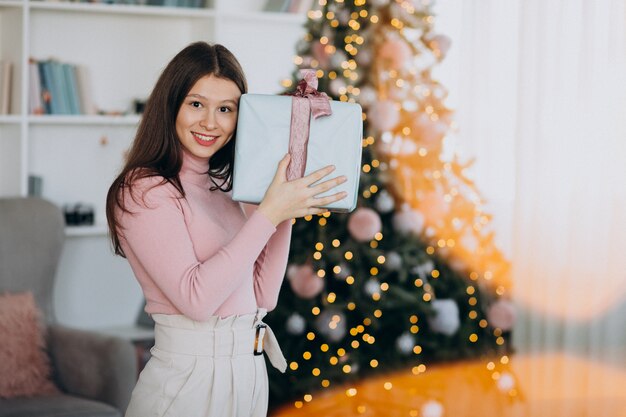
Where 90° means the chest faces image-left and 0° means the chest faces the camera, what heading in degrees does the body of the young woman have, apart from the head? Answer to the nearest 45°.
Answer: approximately 315°

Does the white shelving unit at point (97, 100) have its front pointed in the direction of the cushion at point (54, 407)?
yes

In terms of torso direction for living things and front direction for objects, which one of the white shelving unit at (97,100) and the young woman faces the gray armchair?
the white shelving unit

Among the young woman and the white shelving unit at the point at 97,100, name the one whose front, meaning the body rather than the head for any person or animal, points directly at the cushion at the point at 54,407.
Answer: the white shelving unit

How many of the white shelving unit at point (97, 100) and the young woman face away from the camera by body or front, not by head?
0

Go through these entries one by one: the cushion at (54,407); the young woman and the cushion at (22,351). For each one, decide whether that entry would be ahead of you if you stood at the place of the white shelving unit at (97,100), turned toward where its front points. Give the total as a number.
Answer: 3

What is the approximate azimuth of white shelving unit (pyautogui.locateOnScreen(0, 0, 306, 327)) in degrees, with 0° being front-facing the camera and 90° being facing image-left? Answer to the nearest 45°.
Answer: approximately 0°

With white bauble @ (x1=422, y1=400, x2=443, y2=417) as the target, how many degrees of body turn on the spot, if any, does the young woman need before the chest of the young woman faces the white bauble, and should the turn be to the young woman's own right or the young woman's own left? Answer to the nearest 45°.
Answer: approximately 90° to the young woman's own left
